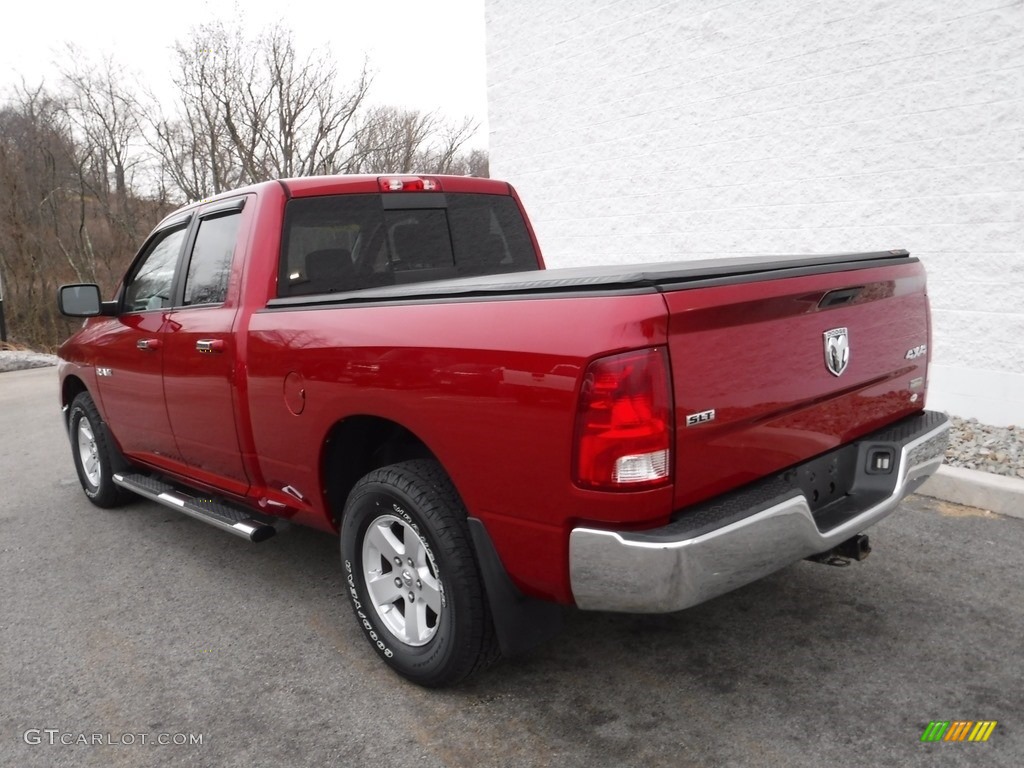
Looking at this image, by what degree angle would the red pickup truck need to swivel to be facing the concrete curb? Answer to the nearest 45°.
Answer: approximately 90° to its right

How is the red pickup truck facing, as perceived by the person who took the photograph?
facing away from the viewer and to the left of the viewer
